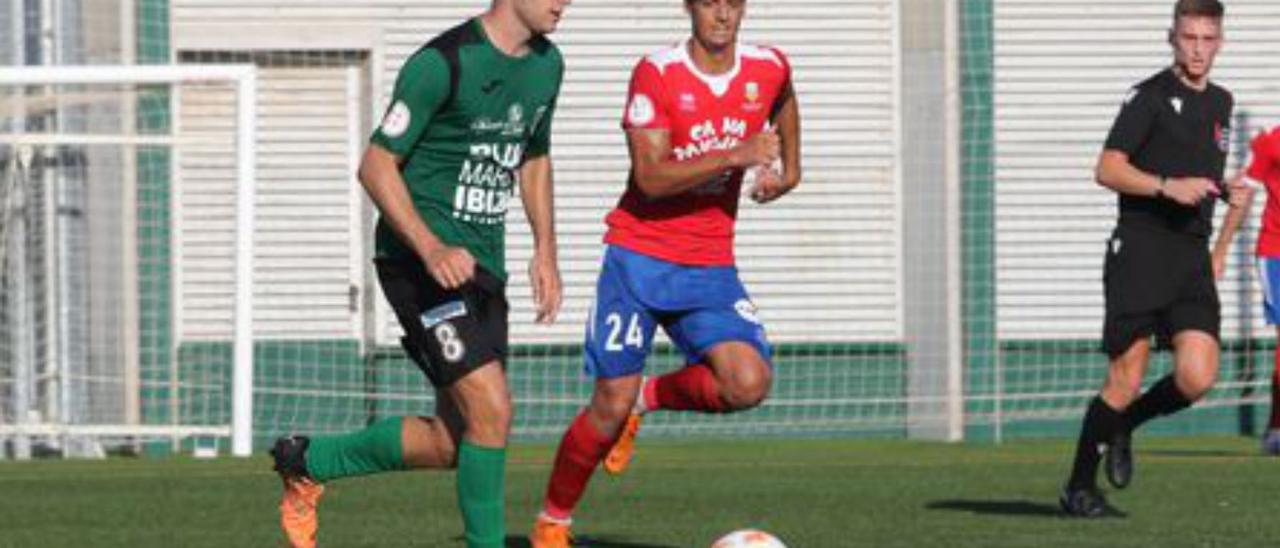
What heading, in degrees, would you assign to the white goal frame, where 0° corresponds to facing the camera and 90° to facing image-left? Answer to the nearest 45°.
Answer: approximately 0°

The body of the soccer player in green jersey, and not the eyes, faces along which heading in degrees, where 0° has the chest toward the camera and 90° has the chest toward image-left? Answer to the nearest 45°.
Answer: approximately 315°

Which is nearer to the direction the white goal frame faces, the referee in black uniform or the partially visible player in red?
the referee in black uniform

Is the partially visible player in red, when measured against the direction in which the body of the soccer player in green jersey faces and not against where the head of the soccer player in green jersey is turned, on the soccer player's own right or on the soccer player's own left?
on the soccer player's own left

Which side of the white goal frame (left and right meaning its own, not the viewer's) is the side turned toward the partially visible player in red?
left
